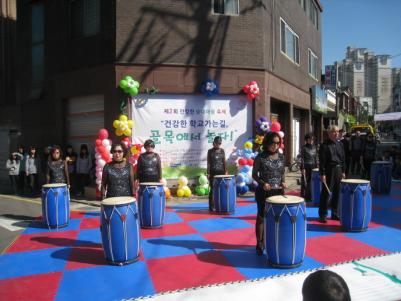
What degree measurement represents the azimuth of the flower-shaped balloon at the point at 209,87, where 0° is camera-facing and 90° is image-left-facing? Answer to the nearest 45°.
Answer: approximately 0°

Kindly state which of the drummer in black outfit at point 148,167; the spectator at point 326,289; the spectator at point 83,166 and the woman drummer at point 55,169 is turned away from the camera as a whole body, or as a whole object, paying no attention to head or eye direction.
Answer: the spectator at point 326,289

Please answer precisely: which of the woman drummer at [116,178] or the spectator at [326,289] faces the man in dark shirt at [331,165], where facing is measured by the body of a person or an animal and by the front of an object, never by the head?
the spectator

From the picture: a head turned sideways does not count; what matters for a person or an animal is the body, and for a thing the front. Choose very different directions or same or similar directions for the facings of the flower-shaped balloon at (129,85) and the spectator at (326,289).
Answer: very different directions

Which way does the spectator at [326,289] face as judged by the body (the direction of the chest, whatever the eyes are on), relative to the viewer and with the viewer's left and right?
facing away from the viewer

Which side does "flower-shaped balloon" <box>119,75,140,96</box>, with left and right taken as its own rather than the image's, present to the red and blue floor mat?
front

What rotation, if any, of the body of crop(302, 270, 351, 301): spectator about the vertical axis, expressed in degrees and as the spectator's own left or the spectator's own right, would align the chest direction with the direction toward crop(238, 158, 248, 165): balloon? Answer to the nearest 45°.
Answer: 0° — they already face it

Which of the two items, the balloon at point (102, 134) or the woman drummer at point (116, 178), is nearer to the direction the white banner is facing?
the woman drummer

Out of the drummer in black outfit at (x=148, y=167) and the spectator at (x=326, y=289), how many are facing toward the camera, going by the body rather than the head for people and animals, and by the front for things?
1
